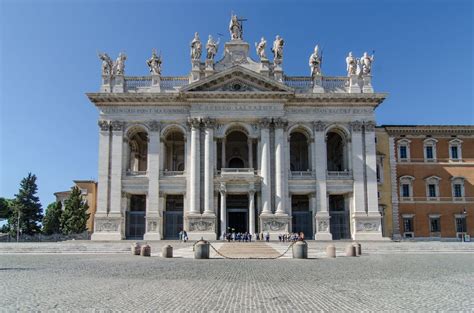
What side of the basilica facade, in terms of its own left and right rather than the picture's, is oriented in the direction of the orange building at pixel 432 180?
left

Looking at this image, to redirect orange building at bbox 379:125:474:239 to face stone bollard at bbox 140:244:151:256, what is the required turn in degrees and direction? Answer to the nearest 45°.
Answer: approximately 45° to its right

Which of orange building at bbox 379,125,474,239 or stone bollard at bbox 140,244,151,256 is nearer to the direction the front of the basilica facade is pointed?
the stone bollard

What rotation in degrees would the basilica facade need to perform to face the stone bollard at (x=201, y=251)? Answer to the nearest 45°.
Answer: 0° — it already faces it

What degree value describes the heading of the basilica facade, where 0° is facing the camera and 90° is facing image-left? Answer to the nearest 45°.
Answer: approximately 0°

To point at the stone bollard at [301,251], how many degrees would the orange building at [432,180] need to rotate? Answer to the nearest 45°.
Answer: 0° — it already faces it

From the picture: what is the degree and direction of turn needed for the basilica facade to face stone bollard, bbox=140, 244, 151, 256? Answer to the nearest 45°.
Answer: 0° — it already faces it

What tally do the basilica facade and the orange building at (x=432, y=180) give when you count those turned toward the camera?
2
